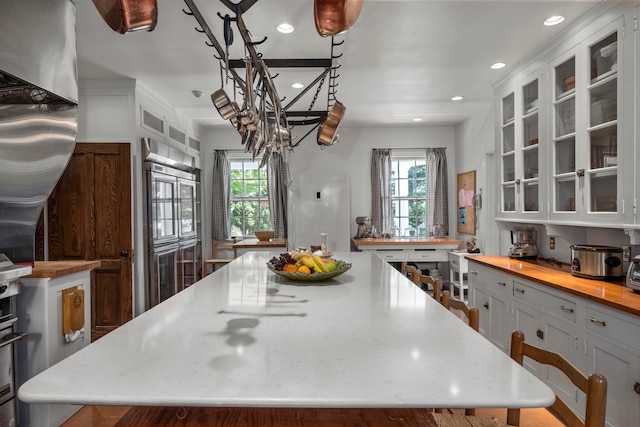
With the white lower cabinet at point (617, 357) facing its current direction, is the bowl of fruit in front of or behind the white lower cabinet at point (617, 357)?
in front

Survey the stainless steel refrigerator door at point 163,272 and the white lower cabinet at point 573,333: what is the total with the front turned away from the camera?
0

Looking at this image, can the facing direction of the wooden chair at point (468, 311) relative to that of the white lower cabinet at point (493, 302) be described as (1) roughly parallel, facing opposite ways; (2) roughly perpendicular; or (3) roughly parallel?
roughly parallel

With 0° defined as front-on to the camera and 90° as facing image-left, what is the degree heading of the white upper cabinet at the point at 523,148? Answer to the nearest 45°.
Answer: approximately 45°

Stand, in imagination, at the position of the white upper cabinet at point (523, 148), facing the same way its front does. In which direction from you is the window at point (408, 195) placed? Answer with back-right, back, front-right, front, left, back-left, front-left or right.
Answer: right

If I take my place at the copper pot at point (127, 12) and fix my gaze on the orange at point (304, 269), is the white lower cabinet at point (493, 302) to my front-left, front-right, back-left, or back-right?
front-right

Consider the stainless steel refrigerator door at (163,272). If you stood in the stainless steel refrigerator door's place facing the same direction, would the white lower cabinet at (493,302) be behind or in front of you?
in front

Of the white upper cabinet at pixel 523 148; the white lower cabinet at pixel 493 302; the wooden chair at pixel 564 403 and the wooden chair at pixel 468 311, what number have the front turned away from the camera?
0

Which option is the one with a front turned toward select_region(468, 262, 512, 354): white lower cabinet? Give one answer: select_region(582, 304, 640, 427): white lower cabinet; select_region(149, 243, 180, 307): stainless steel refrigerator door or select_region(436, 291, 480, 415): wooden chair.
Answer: the stainless steel refrigerator door

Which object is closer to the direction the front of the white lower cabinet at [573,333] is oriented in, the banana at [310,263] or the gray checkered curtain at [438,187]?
the banana

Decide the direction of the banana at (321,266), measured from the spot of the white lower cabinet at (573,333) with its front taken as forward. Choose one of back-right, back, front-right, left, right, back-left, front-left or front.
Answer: front

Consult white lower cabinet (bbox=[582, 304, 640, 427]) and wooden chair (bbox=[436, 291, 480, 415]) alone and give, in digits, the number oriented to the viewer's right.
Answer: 0

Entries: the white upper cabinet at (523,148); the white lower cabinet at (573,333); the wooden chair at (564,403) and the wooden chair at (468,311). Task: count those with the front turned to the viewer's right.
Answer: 0

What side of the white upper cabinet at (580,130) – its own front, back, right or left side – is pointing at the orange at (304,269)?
front

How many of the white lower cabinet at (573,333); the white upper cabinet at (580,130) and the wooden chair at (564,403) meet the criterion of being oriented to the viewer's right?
0

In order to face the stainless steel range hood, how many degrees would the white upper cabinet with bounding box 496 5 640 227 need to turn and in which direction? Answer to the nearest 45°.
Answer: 0° — it already faces it

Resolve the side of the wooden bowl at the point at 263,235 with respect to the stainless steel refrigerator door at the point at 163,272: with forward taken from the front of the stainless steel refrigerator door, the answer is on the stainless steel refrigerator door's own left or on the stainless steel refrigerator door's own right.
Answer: on the stainless steel refrigerator door's own left

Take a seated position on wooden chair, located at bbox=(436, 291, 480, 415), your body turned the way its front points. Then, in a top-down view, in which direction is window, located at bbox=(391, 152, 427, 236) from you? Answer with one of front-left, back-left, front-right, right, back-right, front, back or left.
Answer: back-right
